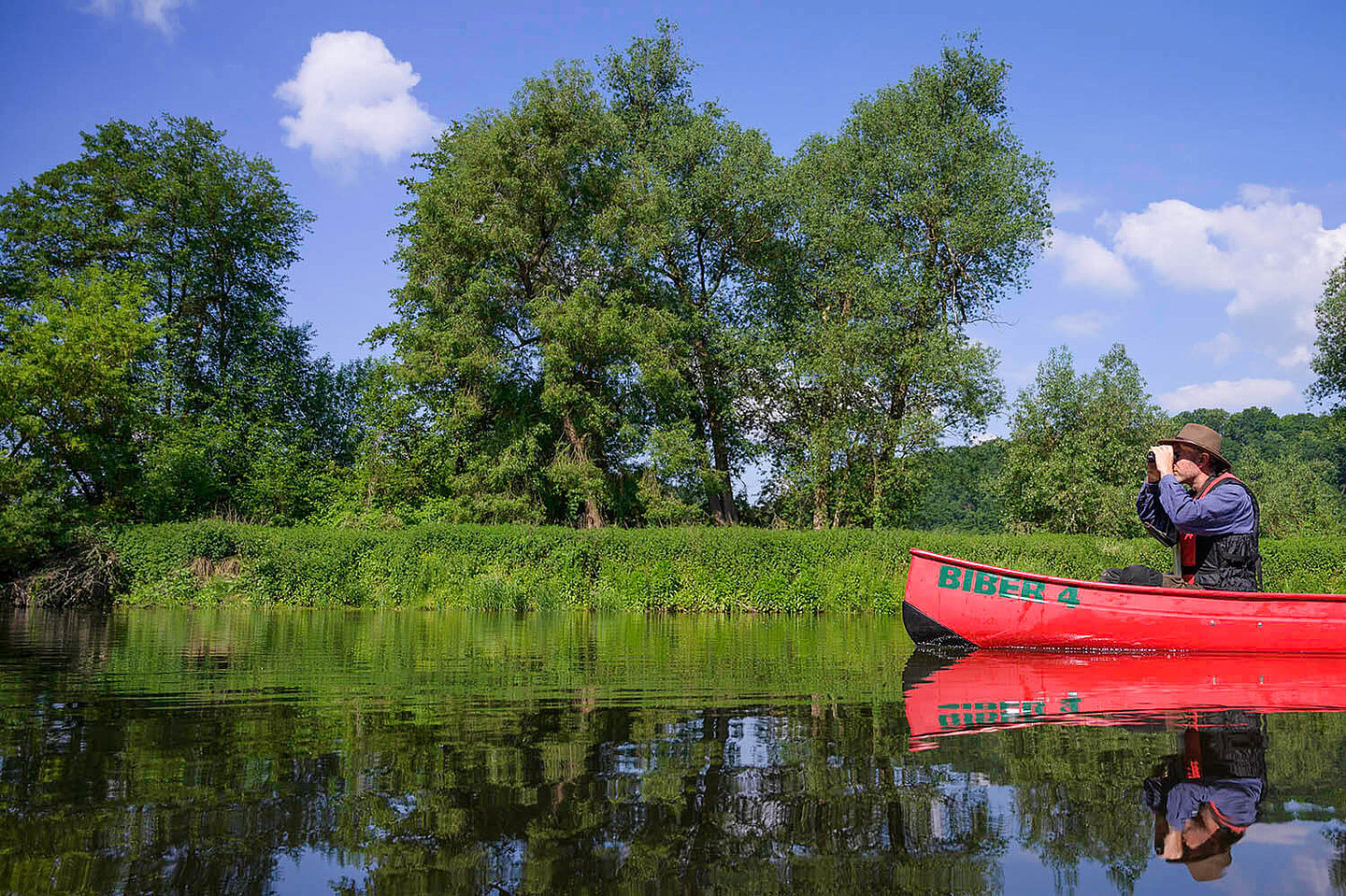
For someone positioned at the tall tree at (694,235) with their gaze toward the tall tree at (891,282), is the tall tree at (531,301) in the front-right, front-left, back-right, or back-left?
back-right

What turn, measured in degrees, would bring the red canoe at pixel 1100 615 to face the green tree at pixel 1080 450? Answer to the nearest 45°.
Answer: approximately 90° to its right

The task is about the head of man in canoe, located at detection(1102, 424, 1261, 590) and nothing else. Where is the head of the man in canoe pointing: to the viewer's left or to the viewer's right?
to the viewer's left

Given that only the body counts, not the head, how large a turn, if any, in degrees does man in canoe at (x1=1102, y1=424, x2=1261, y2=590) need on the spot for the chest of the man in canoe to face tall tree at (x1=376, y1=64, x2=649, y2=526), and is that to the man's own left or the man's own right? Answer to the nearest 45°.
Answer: approximately 45° to the man's own right

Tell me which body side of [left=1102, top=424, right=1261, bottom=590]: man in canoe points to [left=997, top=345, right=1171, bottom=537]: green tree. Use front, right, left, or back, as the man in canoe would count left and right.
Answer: right

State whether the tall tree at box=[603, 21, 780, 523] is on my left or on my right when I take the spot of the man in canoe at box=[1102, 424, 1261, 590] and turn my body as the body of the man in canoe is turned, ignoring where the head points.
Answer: on my right

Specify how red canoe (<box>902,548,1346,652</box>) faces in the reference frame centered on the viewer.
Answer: facing to the left of the viewer

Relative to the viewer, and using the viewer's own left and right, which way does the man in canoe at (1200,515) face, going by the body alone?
facing to the left of the viewer

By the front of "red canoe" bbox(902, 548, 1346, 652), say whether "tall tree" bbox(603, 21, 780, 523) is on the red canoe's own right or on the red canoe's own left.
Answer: on the red canoe's own right
